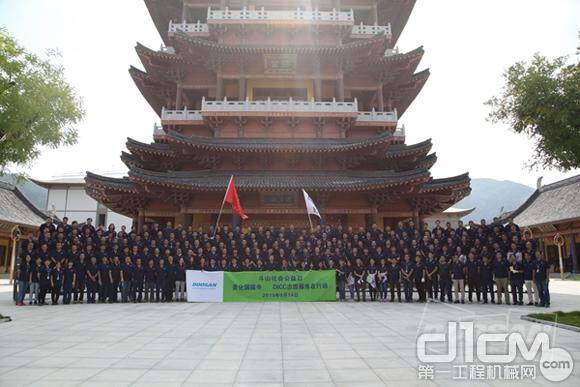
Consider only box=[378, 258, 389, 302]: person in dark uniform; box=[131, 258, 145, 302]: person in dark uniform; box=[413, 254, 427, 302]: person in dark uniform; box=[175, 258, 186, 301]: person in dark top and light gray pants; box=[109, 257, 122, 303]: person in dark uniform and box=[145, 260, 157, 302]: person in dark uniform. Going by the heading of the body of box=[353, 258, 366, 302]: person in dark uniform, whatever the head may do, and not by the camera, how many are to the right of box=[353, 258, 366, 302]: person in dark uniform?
4

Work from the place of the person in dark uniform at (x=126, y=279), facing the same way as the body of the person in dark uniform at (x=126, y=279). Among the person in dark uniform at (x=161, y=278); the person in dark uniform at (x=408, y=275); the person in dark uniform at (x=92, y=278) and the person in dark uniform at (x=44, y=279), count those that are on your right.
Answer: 2

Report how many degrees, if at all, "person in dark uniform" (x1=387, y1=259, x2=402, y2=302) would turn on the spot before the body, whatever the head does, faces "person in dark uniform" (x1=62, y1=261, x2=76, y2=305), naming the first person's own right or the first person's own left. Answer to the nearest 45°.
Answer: approximately 90° to the first person's own right

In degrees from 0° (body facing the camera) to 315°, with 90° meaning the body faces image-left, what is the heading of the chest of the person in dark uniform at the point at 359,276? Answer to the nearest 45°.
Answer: approximately 0°

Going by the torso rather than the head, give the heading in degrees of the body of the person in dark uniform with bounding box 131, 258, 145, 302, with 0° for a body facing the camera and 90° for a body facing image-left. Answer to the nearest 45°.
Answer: approximately 0°

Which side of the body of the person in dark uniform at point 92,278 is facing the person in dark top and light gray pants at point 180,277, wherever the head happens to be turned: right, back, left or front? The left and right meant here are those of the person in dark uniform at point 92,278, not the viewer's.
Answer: left
